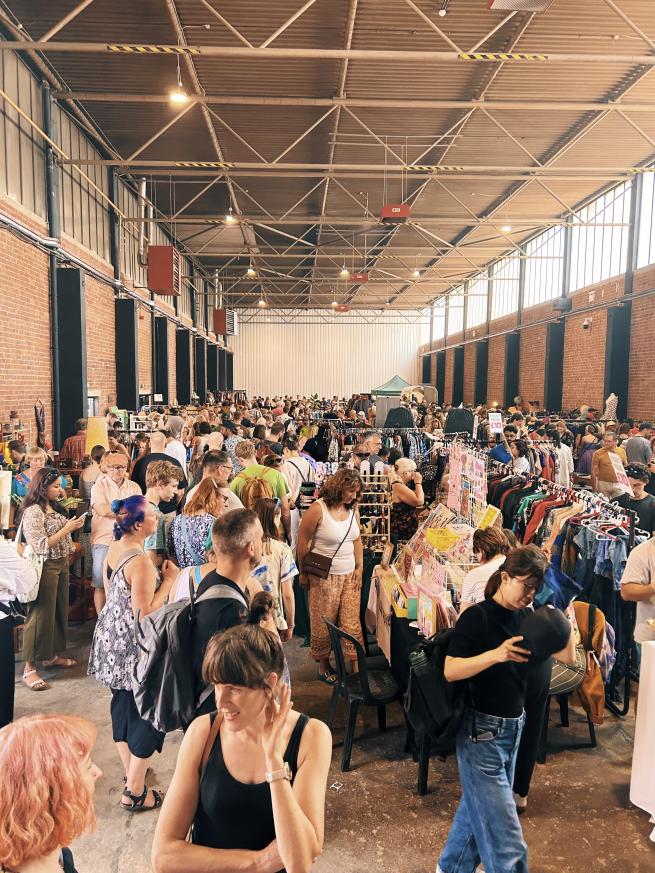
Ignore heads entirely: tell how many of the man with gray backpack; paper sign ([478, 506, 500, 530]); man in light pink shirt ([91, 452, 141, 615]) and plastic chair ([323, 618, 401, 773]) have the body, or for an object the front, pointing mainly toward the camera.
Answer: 2

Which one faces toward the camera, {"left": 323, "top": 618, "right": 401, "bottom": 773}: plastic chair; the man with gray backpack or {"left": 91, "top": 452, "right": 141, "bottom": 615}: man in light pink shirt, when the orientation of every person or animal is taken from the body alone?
the man in light pink shirt

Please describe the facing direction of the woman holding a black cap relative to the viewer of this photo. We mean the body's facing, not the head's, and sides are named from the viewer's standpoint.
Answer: facing the viewer and to the right of the viewer

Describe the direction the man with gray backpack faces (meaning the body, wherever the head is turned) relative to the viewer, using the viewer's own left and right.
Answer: facing away from the viewer and to the right of the viewer

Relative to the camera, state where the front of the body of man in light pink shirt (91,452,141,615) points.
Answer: toward the camera

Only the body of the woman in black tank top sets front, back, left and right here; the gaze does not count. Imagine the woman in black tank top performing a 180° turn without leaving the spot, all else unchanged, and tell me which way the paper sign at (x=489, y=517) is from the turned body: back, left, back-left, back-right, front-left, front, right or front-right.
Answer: front

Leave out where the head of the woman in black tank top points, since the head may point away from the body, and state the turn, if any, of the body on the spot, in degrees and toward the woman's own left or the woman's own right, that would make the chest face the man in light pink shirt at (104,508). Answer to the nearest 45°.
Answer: approximately 135° to the woman's own right

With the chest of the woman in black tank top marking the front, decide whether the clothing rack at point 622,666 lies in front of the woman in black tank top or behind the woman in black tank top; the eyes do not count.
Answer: behind

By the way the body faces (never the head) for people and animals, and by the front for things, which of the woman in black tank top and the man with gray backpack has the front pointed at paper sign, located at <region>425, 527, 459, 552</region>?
the man with gray backpack

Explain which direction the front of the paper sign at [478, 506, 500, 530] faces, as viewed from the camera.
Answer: facing the viewer

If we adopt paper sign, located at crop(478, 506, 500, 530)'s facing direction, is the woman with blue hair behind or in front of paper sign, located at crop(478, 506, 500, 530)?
in front

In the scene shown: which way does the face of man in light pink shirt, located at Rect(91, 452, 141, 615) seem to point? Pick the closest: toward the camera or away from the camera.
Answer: toward the camera

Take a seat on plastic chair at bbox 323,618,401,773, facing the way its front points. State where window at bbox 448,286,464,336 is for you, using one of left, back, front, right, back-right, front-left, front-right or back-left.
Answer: front-left

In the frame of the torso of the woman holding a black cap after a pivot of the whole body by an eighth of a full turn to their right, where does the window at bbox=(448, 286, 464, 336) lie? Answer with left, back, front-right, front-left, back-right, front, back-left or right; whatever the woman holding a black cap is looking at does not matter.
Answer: back
